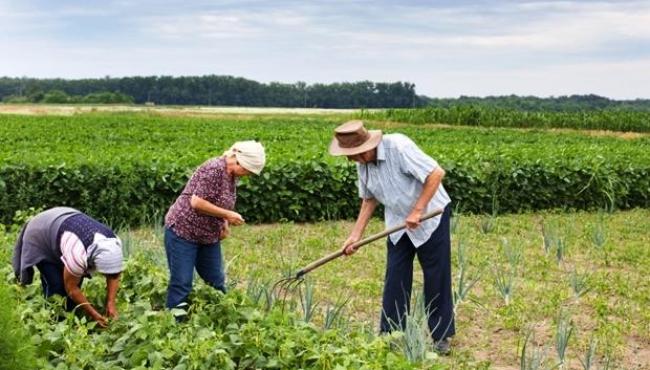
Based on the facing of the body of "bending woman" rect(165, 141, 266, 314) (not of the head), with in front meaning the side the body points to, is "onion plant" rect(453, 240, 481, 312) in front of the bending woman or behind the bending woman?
in front

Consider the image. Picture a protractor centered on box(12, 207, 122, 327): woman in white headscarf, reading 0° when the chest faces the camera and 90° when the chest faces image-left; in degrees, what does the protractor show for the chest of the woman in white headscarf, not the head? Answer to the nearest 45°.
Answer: approximately 315°

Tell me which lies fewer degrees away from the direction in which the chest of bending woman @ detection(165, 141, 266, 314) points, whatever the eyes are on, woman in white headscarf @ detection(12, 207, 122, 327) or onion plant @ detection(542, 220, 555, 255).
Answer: the onion plant

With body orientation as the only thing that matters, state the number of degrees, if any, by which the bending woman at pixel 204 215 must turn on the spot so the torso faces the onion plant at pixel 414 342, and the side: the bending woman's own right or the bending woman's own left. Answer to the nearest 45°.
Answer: approximately 45° to the bending woman's own right

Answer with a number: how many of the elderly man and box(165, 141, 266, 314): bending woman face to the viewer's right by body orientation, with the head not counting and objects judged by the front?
1

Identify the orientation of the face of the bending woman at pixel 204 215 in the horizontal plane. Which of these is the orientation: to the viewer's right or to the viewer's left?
to the viewer's right

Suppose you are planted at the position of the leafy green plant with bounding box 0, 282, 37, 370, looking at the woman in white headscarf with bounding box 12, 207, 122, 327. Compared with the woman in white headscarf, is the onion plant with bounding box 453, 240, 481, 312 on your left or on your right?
right

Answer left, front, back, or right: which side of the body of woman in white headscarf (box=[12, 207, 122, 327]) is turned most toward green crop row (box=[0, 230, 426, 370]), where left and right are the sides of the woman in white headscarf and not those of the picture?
front

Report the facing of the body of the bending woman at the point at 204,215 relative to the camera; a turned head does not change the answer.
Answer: to the viewer's right

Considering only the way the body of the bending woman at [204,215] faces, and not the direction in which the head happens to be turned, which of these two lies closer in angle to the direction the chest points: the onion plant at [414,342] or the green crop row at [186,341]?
the onion plant

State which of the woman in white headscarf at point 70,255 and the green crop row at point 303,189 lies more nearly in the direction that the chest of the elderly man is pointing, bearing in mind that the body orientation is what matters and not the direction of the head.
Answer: the woman in white headscarf

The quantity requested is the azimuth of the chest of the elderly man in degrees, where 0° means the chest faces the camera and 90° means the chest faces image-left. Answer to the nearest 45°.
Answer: approximately 45°

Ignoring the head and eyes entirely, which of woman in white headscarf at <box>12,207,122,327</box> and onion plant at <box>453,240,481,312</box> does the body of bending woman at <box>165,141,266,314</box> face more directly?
the onion plant

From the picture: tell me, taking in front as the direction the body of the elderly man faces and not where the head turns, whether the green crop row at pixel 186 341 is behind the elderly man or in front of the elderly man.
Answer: in front
